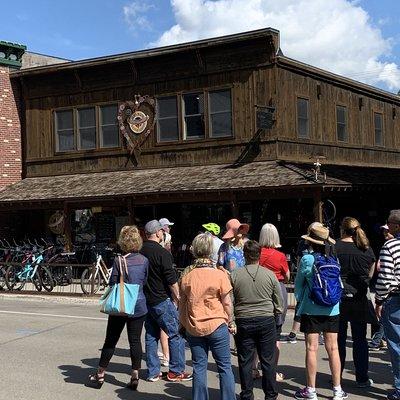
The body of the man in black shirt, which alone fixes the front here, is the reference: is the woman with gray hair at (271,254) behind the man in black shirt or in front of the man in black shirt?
in front

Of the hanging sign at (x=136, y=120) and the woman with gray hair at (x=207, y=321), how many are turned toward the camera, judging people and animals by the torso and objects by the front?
1

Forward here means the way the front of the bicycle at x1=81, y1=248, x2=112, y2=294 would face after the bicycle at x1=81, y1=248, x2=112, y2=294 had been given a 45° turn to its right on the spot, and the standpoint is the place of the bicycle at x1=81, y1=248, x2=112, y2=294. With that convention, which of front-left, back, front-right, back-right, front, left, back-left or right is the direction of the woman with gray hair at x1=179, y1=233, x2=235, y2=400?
left

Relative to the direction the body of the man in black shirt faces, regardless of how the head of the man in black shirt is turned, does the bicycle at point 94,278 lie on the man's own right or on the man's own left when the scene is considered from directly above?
on the man's own left

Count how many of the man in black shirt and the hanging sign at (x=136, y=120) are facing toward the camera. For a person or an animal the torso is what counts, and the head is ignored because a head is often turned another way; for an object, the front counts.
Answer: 1

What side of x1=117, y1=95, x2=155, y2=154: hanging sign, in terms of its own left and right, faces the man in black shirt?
front

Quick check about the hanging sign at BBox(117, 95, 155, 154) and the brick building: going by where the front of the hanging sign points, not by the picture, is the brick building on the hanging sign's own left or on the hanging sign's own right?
on the hanging sign's own right

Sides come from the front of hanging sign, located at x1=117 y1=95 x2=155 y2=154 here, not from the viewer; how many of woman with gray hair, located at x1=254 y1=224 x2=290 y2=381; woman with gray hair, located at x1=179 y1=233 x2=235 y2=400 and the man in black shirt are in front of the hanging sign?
3

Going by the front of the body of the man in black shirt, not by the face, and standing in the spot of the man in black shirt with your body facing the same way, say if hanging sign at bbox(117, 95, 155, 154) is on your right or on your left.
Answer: on your left

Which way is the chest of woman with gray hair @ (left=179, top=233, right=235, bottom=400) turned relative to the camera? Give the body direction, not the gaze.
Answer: away from the camera

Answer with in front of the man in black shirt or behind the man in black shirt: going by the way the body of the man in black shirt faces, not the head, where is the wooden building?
in front

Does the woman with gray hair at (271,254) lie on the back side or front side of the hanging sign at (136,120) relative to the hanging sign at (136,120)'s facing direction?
on the front side

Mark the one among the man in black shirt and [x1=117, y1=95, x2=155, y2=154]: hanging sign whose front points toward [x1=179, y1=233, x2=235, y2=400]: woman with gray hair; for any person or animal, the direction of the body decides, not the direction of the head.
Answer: the hanging sign

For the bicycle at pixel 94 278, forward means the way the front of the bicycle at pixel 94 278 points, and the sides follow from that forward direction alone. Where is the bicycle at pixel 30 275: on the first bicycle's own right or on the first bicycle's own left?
on the first bicycle's own right

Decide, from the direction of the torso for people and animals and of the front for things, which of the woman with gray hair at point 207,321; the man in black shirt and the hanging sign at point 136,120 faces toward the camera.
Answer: the hanging sign

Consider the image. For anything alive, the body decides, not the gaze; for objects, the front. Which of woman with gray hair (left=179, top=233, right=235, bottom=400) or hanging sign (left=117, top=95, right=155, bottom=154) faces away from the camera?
the woman with gray hair

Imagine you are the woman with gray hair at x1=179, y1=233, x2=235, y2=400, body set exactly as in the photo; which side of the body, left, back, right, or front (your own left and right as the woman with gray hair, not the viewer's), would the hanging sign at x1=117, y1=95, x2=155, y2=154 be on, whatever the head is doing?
front
